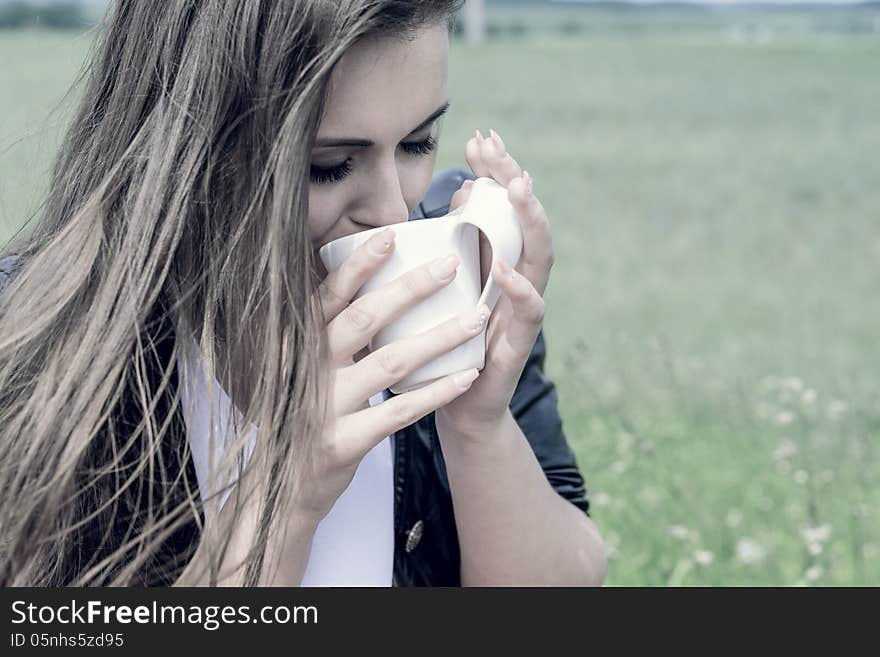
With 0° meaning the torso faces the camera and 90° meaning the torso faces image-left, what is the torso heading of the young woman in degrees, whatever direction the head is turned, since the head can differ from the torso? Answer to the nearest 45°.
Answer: approximately 315°

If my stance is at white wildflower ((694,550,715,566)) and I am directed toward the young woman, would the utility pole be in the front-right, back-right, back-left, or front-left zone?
back-right

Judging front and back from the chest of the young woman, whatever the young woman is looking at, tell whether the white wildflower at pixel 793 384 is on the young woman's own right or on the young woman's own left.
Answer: on the young woman's own left

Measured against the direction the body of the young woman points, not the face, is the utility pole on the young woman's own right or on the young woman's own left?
on the young woman's own left

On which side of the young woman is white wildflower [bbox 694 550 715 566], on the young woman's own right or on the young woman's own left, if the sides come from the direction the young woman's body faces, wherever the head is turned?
on the young woman's own left
